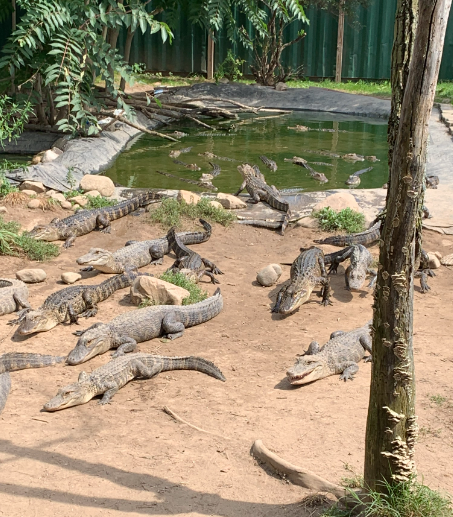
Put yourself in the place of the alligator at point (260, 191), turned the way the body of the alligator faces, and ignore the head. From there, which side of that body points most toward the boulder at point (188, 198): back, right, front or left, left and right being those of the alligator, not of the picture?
left

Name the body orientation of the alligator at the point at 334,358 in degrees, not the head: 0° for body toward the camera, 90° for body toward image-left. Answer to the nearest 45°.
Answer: approximately 45°

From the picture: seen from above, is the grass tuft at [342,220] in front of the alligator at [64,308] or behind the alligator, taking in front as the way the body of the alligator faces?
behind

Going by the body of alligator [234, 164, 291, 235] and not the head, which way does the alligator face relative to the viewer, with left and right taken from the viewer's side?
facing away from the viewer and to the left of the viewer

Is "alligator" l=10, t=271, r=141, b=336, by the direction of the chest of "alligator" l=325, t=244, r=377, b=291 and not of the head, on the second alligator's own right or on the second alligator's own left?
on the second alligator's own right

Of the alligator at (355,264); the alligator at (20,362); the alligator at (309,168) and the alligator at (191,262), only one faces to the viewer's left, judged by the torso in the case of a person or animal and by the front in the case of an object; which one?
the alligator at (20,362)

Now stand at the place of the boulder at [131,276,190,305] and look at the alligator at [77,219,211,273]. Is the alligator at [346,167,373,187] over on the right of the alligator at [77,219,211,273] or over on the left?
right

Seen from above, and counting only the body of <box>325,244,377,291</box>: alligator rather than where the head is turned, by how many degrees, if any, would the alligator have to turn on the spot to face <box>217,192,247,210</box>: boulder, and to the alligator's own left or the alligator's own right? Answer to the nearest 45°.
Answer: approximately 135° to the alligator's own right

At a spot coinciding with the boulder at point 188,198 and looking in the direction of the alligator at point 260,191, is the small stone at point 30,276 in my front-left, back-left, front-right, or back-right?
back-right

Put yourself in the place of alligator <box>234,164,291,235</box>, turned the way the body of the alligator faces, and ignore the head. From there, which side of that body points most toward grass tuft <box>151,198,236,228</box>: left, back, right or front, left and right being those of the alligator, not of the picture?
left

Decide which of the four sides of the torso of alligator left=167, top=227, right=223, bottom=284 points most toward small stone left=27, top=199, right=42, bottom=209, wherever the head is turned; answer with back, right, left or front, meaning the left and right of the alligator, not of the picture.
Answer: back

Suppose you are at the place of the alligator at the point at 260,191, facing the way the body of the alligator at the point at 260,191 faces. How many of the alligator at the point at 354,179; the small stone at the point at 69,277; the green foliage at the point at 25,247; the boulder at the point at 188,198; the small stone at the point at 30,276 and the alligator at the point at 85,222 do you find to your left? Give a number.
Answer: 5

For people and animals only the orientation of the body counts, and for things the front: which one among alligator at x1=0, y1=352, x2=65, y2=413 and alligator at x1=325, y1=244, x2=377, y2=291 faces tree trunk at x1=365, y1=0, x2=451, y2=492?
alligator at x1=325, y1=244, x2=377, y2=291

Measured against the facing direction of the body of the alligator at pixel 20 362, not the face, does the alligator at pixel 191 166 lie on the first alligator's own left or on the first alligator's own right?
on the first alligator's own right

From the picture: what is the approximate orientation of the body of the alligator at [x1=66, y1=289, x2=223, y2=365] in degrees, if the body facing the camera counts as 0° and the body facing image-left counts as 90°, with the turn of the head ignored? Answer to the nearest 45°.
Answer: approximately 45°

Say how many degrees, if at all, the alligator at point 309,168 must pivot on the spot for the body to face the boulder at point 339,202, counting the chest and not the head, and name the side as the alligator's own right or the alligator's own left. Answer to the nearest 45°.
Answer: approximately 45° to the alligator's own right
